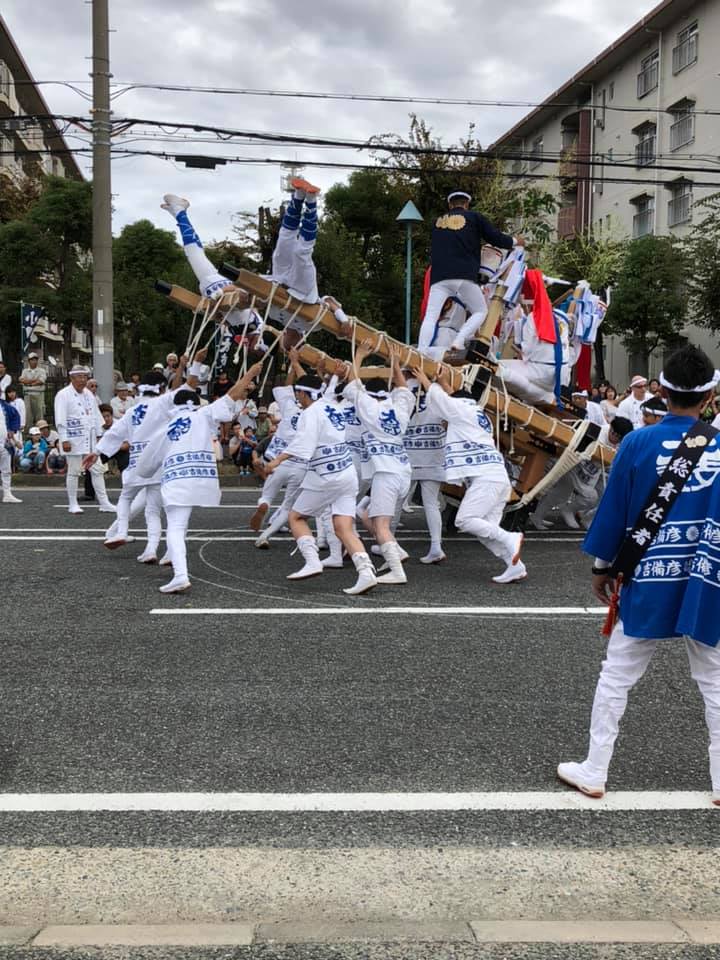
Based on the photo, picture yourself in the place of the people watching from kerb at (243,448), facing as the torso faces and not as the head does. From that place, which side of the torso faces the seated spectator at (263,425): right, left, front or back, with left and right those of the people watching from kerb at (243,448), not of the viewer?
back

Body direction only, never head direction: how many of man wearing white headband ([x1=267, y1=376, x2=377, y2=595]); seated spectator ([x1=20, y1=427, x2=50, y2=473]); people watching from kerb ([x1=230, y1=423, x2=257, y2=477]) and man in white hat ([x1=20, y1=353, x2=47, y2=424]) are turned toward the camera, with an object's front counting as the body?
3

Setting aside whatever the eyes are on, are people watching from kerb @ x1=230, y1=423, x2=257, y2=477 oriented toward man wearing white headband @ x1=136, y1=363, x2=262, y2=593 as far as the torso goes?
yes

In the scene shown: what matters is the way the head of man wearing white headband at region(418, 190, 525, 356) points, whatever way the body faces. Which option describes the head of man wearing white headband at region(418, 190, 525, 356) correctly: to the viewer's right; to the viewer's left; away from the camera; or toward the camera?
away from the camera

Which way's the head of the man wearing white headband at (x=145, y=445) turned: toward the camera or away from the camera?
away from the camera

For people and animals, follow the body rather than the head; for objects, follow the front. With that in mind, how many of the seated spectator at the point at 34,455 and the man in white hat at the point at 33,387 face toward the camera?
2

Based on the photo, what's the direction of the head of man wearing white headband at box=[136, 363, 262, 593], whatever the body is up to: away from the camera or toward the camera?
away from the camera

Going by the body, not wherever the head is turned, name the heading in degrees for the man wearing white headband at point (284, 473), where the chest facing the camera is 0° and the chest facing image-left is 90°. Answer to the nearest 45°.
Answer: approximately 225°

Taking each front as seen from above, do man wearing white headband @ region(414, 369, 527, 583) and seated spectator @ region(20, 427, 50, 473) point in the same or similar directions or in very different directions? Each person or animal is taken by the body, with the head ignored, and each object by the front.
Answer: very different directions
